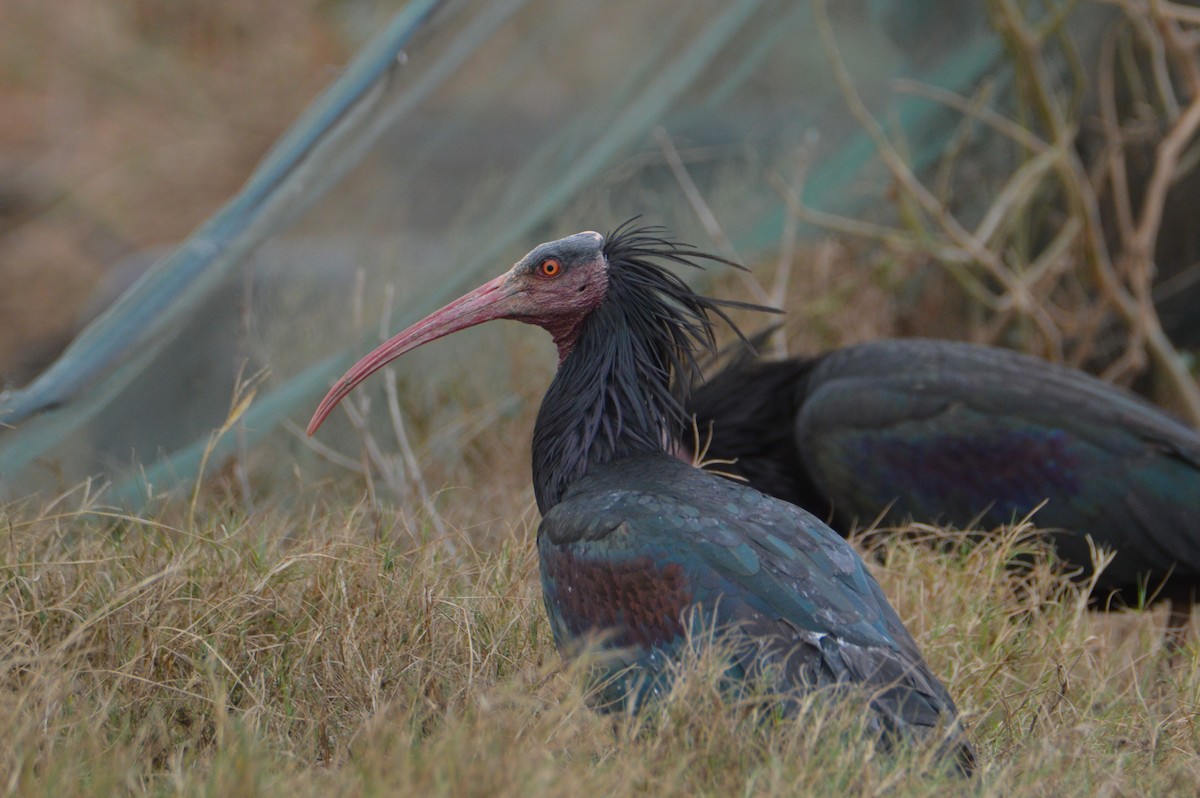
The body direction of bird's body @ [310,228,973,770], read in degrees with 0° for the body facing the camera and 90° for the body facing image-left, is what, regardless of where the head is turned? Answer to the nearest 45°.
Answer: approximately 90°

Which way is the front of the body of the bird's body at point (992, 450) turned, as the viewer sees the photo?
to the viewer's left

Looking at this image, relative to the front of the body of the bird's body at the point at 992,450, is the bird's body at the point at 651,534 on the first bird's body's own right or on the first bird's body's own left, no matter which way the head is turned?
on the first bird's body's own left

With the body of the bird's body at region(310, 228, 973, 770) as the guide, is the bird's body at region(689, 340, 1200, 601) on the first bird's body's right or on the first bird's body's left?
on the first bird's body's right

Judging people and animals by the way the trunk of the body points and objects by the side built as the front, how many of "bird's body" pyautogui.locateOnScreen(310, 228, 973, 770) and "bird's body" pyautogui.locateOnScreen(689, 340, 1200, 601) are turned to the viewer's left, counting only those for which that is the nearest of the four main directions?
2
